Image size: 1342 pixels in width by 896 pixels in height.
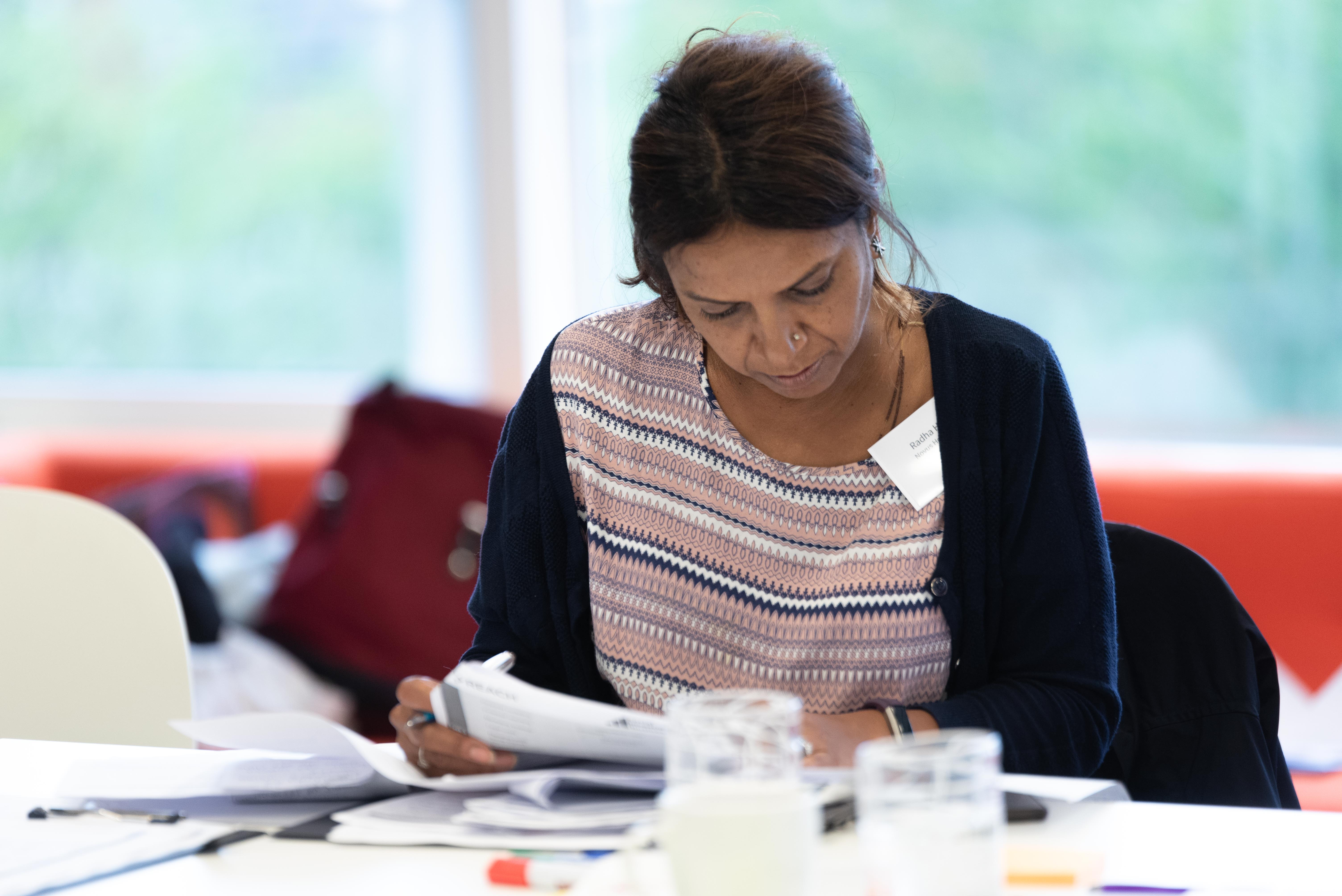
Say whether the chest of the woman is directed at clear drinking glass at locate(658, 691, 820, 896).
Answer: yes

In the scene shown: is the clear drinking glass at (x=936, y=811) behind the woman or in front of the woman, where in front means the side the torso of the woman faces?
in front

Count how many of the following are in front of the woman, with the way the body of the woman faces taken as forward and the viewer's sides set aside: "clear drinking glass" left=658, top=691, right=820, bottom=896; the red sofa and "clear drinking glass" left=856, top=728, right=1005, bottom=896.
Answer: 2

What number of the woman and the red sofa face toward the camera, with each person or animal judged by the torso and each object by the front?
2

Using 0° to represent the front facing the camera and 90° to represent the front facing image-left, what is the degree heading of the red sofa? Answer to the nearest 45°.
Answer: approximately 0°

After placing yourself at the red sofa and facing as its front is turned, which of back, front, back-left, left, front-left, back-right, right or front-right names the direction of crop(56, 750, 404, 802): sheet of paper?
front-right

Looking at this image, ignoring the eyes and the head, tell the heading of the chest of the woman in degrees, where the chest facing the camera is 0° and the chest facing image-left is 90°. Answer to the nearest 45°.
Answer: approximately 0°
